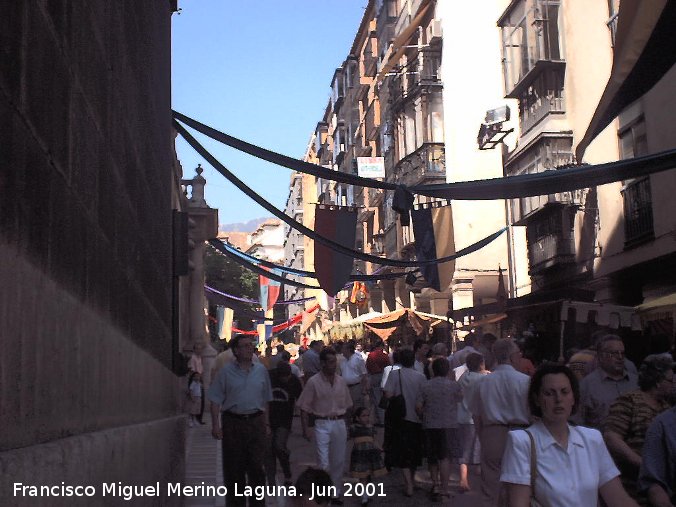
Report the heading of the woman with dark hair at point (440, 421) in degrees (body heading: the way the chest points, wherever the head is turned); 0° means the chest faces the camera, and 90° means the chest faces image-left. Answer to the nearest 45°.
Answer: approximately 180°

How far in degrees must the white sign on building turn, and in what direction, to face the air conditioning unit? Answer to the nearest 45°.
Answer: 0° — it already faces it

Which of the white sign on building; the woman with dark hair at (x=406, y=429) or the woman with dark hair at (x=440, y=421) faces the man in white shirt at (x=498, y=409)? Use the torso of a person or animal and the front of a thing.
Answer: the white sign on building

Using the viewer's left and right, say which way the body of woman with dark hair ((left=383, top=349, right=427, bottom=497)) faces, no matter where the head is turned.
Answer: facing away from the viewer

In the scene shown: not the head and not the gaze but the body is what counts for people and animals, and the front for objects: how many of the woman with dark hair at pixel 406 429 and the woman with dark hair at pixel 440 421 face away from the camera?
2

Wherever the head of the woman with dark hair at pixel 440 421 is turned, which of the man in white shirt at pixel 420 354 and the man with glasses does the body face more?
the man in white shirt

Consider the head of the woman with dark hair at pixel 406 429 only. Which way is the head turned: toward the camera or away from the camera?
away from the camera

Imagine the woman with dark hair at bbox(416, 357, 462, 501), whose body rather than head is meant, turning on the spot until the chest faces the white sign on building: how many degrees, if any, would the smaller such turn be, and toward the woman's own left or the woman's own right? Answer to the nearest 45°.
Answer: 0° — they already face it
